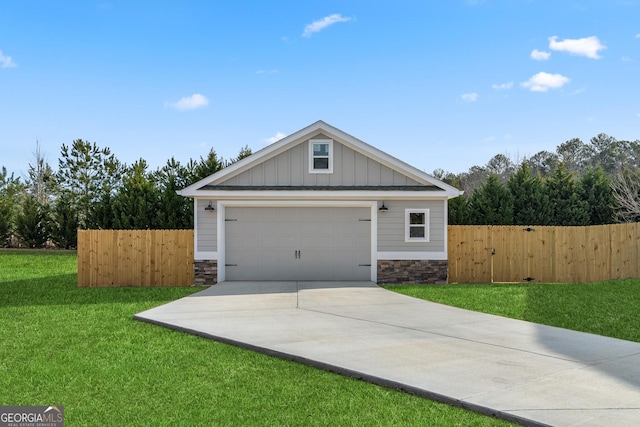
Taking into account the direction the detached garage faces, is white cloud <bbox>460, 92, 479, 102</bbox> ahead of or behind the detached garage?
behind

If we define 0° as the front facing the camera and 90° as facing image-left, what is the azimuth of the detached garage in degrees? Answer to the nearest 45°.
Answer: approximately 0°

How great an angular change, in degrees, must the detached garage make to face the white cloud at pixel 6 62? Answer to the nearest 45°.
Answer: approximately 135° to its right

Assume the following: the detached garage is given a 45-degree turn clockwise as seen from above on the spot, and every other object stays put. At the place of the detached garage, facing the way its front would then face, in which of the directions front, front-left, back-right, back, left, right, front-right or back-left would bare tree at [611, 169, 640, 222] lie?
back

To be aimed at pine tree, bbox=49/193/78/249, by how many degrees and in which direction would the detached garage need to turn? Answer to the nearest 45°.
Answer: approximately 135° to its right

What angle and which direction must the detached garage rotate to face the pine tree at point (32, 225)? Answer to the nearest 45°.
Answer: approximately 135° to its right

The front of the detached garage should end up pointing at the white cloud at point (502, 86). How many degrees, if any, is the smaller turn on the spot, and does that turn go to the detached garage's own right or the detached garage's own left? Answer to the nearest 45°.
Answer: approximately 135° to the detached garage's own left

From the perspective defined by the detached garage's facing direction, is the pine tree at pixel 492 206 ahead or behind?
behind

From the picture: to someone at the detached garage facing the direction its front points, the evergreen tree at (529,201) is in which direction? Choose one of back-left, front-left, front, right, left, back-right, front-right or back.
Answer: back-left

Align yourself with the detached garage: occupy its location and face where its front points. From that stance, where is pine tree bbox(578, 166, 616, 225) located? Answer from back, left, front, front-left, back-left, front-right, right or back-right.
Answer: back-left
